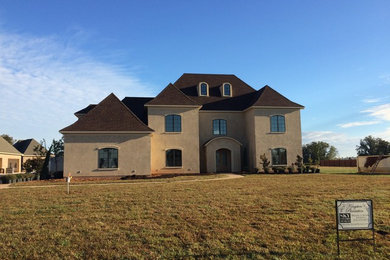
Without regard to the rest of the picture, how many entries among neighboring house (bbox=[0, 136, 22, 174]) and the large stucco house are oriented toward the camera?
2

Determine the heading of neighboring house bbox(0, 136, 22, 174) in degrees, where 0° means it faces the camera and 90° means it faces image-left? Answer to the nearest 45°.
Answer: approximately 0°

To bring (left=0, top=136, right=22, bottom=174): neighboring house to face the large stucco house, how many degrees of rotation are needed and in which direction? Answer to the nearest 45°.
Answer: approximately 45° to its left

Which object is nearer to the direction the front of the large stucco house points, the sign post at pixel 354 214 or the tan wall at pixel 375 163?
the sign post

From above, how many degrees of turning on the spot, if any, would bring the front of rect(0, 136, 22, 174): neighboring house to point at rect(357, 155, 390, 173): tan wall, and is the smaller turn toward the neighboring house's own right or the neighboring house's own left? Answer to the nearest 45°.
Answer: approximately 45° to the neighboring house's own left

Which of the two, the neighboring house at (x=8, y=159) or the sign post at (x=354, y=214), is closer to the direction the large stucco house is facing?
the sign post

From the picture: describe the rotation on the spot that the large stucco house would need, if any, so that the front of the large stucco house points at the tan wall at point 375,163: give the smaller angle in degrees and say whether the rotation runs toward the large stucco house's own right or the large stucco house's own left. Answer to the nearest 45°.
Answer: approximately 90° to the large stucco house's own left

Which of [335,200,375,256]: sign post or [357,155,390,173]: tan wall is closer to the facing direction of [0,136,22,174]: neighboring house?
the sign post

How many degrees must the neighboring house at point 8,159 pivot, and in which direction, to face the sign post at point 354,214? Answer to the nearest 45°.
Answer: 0° — it already faces it

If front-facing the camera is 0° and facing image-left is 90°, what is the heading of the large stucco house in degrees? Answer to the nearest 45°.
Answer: approximately 0°

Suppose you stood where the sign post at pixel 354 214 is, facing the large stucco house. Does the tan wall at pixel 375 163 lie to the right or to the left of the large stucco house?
right
